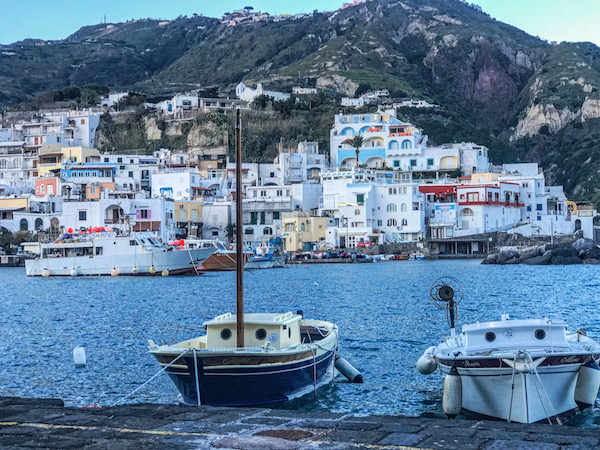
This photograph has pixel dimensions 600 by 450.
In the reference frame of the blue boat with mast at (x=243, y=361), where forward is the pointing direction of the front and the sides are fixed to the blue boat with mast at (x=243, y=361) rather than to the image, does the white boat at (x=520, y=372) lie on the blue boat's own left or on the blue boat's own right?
on the blue boat's own left

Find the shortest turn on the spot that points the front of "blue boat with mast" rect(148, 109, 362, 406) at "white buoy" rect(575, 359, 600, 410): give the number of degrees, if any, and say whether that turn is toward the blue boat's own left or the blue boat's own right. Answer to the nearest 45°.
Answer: approximately 135° to the blue boat's own left

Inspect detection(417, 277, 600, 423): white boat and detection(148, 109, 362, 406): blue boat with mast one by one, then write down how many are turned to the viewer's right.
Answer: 0

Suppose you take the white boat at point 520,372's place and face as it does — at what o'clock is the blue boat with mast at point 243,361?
the blue boat with mast at point 243,361 is roughly at 3 o'clock from the white boat at point 520,372.

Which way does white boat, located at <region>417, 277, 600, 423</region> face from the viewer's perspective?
toward the camera

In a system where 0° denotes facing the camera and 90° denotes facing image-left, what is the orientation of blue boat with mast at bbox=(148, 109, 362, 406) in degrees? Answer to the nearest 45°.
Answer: approximately 45°
